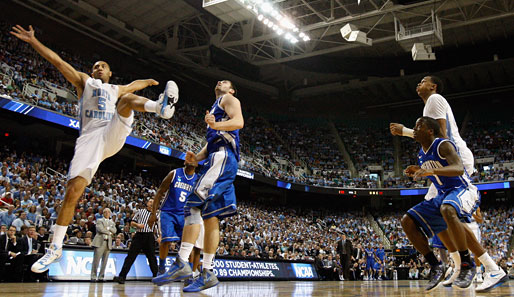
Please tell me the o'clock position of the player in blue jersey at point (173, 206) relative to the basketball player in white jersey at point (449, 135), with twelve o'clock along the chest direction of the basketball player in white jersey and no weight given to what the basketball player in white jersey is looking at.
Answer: The player in blue jersey is roughly at 12 o'clock from the basketball player in white jersey.

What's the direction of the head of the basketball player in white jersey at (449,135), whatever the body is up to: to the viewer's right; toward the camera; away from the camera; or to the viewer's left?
to the viewer's left

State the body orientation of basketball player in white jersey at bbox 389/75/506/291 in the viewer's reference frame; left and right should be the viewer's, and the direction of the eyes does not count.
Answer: facing to the left of the viewer

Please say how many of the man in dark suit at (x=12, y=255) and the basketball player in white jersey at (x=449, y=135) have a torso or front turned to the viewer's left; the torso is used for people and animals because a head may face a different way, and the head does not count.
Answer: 1

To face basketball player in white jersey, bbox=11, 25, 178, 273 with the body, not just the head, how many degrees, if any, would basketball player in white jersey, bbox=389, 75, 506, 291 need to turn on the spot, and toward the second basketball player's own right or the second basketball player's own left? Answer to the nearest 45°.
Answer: approximately 45° to the second basketball player's own left

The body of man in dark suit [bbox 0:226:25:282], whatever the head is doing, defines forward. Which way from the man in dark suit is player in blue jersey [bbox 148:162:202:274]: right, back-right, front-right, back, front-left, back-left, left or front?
front

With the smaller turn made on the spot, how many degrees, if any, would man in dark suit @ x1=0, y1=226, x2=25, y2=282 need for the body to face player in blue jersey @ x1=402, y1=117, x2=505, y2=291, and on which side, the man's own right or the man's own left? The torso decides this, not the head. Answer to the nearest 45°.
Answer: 0° — they already face them

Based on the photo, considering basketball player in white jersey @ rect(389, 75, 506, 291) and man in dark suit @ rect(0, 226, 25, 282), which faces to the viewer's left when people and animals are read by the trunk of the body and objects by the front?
the basketball player in white jersey

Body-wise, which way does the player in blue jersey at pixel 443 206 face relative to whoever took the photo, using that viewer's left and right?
facing the viewer and to the left of the viewer

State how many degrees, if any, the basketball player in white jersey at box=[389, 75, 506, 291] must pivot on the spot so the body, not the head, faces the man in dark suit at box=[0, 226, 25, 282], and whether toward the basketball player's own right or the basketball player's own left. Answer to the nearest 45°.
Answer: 0° — they already face them

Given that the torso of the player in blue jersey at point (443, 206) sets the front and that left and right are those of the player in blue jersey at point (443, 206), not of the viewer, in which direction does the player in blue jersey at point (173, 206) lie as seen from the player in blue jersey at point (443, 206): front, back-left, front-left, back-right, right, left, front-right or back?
front-right
